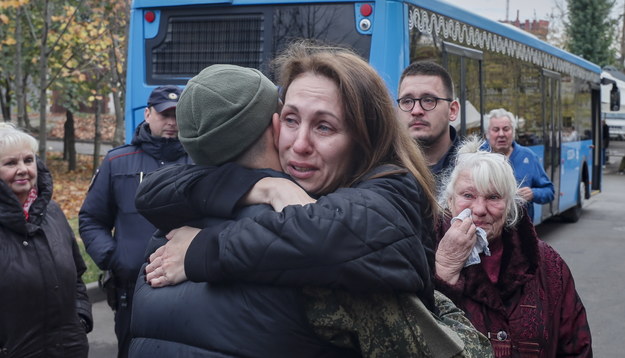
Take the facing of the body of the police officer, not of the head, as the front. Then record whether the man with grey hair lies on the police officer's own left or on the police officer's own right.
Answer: on the police officer's own left

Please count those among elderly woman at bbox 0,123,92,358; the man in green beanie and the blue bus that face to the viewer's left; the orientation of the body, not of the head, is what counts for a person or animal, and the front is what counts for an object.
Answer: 0

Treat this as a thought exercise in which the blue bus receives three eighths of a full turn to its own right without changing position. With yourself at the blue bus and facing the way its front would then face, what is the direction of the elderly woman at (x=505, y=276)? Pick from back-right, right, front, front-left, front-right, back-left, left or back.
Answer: front

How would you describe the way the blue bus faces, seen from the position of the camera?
facing away from the viewer and to the right of the viewer

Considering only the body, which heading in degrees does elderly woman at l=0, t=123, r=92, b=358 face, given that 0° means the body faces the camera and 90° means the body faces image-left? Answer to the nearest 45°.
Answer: approximately 315°

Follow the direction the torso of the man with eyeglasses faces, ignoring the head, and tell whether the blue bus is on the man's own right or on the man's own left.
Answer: on the man's own right

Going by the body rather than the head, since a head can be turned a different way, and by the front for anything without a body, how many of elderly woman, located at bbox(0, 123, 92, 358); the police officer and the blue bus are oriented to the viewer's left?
0

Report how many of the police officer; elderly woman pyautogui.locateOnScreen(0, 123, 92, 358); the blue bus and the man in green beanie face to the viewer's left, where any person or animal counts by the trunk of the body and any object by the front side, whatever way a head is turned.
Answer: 0

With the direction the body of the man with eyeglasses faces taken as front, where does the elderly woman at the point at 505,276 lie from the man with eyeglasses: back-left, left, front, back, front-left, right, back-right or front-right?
front-left

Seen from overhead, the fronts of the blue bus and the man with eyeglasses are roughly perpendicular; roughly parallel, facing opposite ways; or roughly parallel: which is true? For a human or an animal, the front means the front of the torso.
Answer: roughly parallel, facing opposite ways

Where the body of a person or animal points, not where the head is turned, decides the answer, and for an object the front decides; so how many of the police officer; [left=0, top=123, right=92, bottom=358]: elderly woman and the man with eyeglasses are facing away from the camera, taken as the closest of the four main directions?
0

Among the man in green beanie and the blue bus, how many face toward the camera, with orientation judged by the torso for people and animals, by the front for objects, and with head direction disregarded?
0

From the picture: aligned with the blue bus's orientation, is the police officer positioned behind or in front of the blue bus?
behind

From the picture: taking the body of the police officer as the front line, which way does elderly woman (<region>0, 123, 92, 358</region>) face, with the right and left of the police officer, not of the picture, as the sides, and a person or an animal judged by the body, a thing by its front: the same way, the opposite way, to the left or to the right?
the same way

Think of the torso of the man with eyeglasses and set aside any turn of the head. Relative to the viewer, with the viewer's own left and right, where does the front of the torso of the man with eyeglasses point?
facing the viewer and to the left of the viewer
